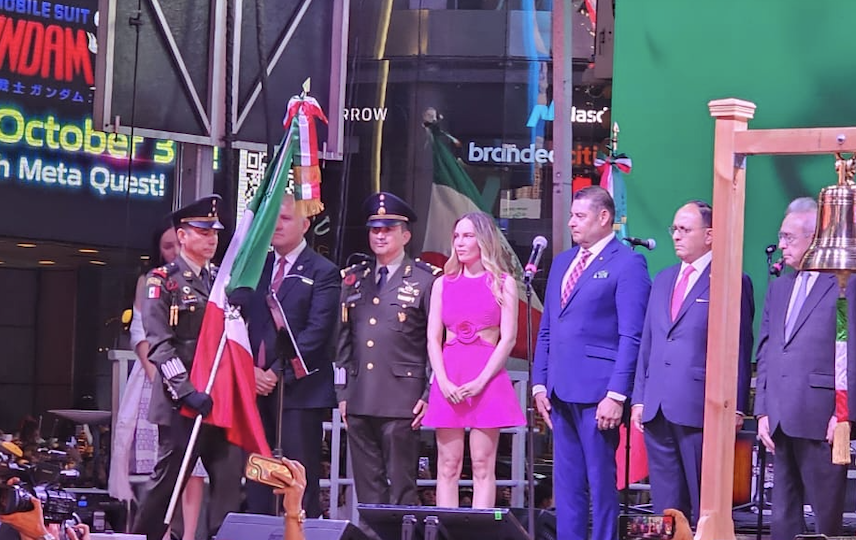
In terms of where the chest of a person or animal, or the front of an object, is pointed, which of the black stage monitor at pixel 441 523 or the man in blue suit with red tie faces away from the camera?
the black stage monitor

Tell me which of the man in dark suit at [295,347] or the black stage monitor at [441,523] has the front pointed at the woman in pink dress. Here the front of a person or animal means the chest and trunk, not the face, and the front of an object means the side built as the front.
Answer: the black stage monitor

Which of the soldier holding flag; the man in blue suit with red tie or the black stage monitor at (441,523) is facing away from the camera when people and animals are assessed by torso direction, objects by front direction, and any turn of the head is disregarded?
the black stage monitor

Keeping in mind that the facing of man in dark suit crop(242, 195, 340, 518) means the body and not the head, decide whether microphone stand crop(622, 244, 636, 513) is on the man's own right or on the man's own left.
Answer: on the man's own left

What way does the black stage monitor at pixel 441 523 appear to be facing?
away from the camera

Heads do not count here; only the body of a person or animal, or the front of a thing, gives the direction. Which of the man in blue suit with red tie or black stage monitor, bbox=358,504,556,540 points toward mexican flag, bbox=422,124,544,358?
the black stage monitor

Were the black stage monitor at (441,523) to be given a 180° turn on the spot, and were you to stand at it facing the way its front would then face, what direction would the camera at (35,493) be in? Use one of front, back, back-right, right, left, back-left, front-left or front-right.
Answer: front-right

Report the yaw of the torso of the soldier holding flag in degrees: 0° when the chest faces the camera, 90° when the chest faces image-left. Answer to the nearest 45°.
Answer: approximately 315°

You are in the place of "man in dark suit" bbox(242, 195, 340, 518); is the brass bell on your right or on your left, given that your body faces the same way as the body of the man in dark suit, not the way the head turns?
on your left

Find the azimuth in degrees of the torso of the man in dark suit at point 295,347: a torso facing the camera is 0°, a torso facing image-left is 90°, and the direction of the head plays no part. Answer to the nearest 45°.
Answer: approximately 45°

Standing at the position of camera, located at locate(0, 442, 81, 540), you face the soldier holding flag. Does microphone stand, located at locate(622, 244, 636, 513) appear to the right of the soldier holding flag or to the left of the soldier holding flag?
right
